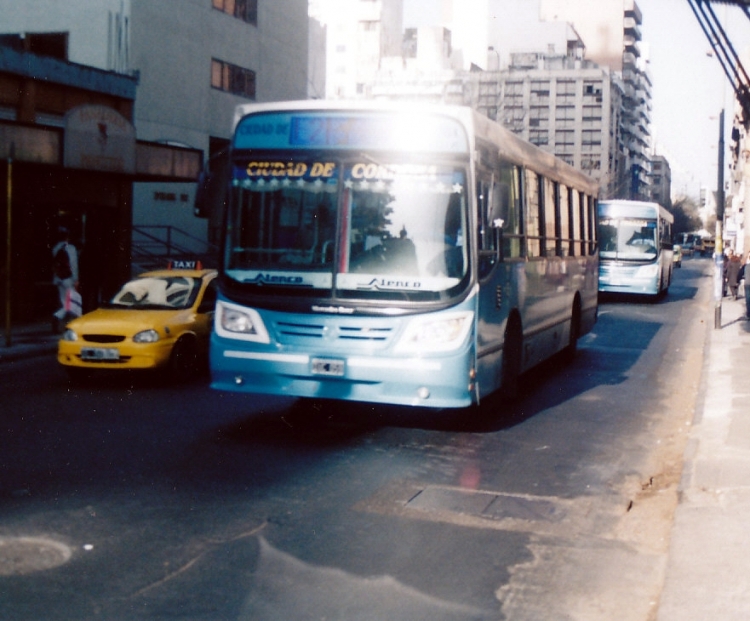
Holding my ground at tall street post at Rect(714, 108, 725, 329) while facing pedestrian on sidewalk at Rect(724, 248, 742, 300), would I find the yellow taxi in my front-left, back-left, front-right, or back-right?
back-left

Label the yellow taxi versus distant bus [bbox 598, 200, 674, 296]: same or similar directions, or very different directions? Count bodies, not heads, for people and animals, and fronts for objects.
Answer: same or similar directions

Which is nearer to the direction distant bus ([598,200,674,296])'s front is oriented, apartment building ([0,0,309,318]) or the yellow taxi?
the yellow taxi

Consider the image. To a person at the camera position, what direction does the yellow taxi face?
facing the viewer and to the left of the viewer

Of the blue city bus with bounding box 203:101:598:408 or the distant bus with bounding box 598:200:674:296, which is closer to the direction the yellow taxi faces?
the blue city bus

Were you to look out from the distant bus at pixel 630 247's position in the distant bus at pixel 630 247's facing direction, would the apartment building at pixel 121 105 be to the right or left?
on its right

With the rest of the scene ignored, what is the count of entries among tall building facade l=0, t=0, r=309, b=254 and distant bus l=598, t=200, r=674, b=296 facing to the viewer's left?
0

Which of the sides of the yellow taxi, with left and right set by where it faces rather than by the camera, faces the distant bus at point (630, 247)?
back

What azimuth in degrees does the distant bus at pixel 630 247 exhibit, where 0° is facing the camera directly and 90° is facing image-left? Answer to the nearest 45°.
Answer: approximately 0°

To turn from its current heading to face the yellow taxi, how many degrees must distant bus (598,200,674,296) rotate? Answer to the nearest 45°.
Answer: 0° — it already faces it

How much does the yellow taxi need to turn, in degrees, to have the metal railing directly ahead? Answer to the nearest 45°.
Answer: approximately 135° to its right

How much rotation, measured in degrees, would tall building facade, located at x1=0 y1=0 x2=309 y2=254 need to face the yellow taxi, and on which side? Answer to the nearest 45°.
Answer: approximately 45° to its right

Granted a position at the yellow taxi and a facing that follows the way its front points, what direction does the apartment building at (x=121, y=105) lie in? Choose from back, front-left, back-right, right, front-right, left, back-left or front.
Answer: back-right

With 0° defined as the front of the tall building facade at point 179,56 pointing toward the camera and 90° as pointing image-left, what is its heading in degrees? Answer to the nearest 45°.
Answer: approximately 315°

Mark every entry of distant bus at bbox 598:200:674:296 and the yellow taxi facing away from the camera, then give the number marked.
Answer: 0

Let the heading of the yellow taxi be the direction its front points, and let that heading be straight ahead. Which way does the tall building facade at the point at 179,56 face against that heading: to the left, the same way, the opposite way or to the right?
to the left

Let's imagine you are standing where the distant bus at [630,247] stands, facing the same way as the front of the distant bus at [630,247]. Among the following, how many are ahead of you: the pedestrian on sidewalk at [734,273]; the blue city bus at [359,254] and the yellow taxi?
2

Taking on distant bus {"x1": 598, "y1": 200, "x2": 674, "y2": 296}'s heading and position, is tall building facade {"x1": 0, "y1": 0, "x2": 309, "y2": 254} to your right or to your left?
on your right
